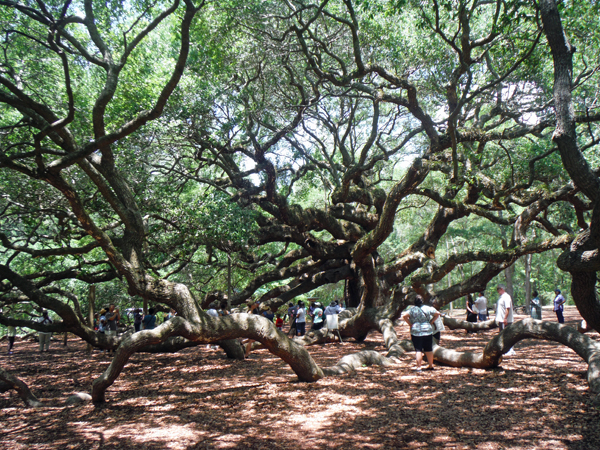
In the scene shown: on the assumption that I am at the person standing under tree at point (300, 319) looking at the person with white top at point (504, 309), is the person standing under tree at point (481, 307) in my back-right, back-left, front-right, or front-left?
front-left

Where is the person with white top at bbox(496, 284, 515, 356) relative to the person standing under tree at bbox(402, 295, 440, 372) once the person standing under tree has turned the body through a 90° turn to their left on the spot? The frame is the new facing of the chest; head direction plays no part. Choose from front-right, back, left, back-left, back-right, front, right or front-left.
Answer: back-right

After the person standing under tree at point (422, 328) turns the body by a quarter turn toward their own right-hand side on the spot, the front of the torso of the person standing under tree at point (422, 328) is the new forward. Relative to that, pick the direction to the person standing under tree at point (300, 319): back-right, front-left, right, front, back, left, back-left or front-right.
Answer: back-left

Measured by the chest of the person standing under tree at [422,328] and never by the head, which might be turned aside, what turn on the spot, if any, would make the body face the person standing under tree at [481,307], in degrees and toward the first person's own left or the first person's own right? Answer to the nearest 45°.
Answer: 0° — they already face them

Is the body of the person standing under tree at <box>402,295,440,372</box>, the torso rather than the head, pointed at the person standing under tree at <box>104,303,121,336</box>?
no

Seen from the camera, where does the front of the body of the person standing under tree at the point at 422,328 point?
away from the camera
